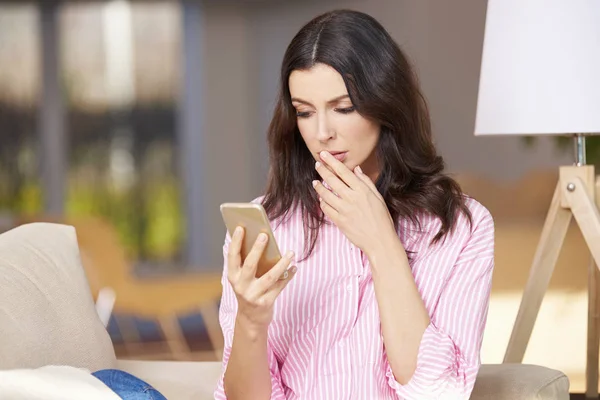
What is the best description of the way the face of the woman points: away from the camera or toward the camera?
toward the camera

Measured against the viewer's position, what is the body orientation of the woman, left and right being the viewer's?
facing the viewer and to the left of the viewer

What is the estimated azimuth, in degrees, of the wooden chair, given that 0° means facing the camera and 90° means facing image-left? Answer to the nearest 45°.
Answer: approximately 270°

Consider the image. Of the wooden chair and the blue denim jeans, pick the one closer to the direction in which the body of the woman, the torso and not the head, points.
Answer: the blue denim jeans

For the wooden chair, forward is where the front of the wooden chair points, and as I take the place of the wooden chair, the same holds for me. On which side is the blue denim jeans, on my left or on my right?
on my right

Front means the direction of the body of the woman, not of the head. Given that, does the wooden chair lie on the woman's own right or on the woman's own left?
on the woman's own right
